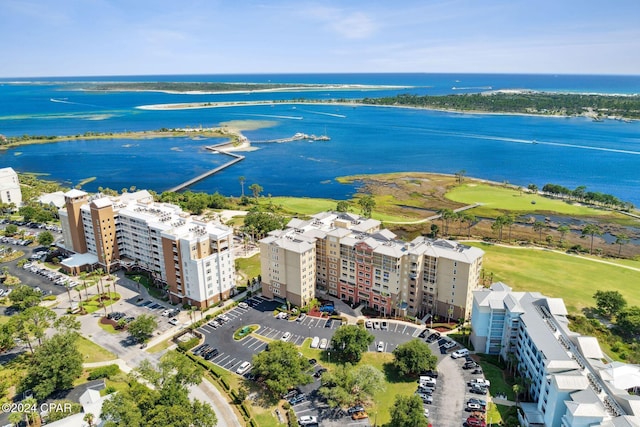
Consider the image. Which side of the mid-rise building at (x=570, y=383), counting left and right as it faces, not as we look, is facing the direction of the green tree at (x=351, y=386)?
front

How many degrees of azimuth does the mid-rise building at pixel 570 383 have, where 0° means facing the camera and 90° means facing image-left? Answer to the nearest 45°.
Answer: approximately 45°

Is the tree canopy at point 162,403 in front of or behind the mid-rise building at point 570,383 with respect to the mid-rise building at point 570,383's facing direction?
in front

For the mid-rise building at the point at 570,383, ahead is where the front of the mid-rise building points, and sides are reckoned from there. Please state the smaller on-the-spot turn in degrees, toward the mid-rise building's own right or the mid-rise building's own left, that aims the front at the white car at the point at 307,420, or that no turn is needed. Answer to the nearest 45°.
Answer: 0° — it already faces it

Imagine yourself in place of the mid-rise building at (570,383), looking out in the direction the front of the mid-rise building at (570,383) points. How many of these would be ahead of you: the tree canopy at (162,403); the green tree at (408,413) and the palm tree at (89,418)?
3

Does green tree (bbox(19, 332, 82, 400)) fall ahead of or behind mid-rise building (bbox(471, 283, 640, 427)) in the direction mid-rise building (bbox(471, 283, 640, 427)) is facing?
ahead

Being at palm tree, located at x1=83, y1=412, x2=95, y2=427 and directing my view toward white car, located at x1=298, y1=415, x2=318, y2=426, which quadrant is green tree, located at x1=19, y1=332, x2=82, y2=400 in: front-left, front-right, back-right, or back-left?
back-left

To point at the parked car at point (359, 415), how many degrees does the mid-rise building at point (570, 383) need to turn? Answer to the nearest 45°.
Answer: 0° — it already faces it

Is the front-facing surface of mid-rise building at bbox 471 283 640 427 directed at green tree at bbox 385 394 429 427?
yes

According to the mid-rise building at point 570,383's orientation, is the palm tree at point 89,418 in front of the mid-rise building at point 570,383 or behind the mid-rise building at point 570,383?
in front
